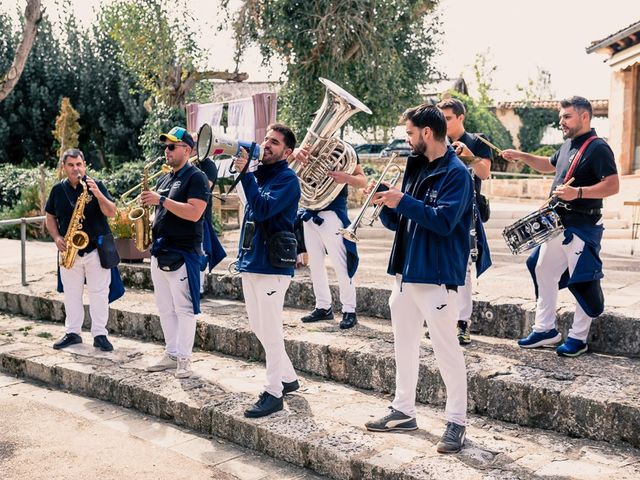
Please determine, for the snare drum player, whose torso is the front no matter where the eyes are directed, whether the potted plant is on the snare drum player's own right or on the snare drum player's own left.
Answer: on the snare drum player's own right

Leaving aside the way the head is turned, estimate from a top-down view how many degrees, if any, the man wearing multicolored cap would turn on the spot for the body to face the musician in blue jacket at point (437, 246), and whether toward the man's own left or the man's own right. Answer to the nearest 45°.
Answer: approximately 90° to the man's own left

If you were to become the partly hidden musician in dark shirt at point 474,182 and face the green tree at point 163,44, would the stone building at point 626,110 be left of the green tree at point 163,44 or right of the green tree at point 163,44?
right

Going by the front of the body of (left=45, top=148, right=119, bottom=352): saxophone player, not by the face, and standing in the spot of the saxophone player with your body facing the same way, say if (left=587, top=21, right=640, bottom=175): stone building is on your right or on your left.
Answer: on your left

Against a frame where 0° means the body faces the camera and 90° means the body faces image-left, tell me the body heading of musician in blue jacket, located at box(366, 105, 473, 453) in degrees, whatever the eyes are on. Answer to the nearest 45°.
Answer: approximately 45°

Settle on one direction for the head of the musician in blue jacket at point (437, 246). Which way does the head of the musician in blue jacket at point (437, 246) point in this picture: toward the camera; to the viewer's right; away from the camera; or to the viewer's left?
to the viewer's left

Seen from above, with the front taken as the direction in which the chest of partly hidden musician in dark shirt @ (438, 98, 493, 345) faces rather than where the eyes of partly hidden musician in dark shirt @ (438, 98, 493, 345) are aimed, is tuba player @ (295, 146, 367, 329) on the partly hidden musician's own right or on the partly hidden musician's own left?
on the partly hidden musician's own right

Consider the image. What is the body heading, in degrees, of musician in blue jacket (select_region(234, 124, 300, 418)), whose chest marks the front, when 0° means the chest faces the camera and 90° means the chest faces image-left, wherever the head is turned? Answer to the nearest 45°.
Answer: approximately 45°

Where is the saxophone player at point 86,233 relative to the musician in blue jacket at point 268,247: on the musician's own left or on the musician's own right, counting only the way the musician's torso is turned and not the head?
on the musician's own right

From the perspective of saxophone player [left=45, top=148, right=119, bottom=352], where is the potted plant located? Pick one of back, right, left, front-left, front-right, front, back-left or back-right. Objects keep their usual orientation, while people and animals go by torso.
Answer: back

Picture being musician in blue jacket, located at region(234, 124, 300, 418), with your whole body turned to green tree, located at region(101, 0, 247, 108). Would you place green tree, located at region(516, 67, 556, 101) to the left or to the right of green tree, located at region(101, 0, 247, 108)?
right
